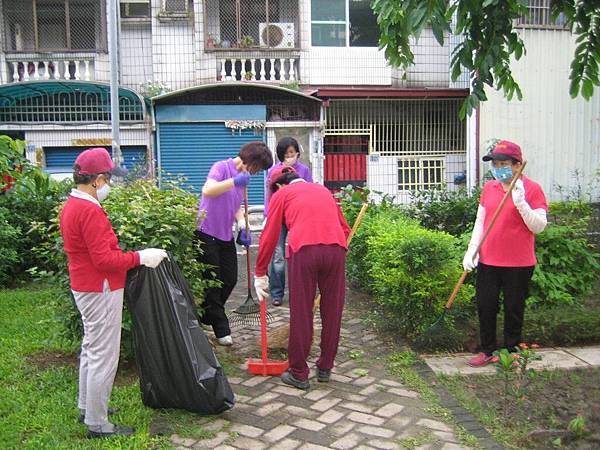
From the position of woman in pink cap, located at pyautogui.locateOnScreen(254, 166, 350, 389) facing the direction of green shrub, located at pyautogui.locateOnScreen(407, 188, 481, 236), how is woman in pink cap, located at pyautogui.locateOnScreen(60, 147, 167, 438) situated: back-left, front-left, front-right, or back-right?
back-left

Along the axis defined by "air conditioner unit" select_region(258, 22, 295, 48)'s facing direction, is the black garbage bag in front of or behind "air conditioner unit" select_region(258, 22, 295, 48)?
in front

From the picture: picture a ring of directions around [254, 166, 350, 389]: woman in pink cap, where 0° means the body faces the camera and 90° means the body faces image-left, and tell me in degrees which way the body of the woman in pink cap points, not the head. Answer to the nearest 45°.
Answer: approximately 135°

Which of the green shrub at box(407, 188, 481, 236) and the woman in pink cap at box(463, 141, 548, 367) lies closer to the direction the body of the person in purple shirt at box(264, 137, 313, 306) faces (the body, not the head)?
the woman in pink cap

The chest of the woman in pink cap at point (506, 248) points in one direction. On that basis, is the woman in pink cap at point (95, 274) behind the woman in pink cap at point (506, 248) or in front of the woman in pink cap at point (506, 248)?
in front

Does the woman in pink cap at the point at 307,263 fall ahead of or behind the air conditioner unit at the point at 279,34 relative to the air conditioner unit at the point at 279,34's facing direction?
ahead

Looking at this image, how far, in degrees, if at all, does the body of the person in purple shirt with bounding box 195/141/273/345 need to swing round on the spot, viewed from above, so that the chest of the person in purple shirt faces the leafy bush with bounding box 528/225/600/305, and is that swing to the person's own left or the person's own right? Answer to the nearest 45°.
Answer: approximately 45° to the person's own left

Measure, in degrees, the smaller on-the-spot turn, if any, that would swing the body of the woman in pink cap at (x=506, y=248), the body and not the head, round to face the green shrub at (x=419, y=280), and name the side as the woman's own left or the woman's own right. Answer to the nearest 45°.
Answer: approximately 90° to the woman's own right

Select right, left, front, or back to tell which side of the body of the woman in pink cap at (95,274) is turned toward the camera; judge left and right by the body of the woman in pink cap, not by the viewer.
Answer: right
